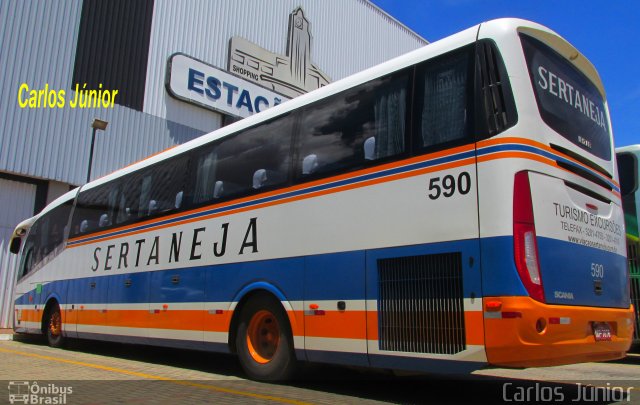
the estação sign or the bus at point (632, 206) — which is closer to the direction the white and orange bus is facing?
the estação sign

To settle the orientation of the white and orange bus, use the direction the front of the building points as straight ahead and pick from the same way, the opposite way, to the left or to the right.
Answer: the opposite way

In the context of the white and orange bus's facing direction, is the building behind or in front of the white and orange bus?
in front

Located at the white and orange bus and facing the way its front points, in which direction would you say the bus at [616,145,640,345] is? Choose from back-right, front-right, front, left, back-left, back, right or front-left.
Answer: right

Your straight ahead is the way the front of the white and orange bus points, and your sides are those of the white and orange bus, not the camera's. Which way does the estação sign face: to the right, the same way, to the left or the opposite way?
the opposite way

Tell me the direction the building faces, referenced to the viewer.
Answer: facing the viewer and to the right of the viewer

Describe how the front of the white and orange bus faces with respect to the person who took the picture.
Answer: facing away from the viewer and to the left of the viewer

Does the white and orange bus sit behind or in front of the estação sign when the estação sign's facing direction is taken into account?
in front
